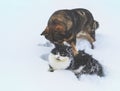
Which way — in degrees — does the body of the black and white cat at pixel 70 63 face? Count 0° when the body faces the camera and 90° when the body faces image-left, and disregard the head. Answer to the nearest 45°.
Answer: approximately 45°

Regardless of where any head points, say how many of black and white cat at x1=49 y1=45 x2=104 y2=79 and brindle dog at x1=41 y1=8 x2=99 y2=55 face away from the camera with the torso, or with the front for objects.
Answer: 0

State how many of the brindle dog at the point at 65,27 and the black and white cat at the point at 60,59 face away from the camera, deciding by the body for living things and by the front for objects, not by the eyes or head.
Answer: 0

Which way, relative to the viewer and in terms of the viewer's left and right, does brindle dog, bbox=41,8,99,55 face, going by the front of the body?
facing the viewer and to the left of the viewer
